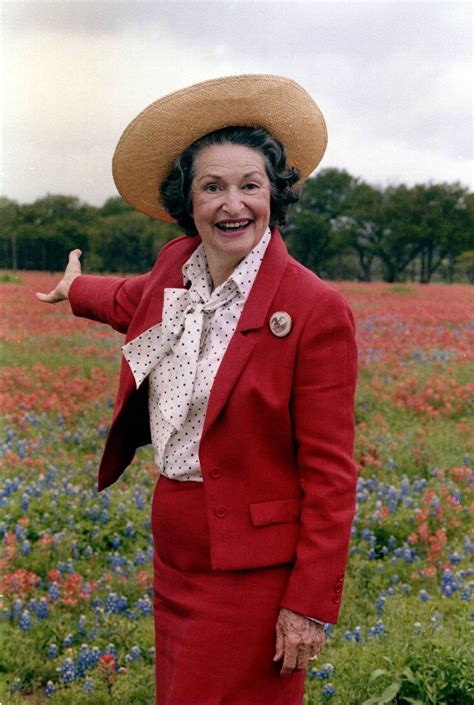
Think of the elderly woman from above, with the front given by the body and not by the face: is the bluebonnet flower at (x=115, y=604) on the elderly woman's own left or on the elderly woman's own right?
on the elderly woman's own right

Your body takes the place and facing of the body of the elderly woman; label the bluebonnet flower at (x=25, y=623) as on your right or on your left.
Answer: on your right

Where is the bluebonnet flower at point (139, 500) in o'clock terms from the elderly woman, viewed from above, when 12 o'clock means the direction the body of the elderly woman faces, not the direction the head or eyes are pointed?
The bluebonnet flower is roughly at 4 o'clock from the elderly woman.

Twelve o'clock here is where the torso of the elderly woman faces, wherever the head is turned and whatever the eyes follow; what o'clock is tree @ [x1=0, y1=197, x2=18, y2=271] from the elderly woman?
The tree is roughly at 4 o'clock from the elderly woman.

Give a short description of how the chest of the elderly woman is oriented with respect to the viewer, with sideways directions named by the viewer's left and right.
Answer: facing the viewer and to the left of the viewer

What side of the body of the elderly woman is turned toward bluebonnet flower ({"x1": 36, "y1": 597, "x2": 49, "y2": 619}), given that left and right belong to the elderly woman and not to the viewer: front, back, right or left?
right

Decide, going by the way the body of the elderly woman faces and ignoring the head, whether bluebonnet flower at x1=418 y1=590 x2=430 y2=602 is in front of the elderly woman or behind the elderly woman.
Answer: behind

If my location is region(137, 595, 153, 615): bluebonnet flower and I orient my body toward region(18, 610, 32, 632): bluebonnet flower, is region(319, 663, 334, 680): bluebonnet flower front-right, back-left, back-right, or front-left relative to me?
back-left
